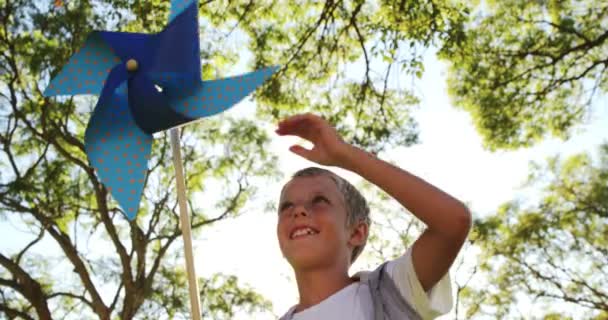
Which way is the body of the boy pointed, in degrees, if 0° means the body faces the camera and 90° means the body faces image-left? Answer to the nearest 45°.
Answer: approximately 45°

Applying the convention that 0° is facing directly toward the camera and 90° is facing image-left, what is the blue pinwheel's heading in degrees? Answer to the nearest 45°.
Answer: approximately 45°
